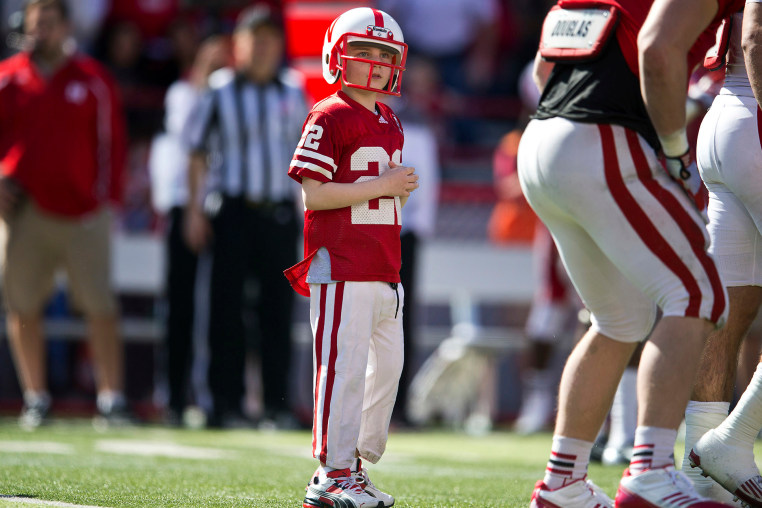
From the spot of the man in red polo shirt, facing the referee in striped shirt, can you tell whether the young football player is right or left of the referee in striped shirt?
right

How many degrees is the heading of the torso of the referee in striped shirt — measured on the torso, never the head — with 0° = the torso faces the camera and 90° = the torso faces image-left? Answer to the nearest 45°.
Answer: approximately 0°

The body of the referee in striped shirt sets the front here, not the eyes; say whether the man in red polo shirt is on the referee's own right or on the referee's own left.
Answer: on the referee's own right

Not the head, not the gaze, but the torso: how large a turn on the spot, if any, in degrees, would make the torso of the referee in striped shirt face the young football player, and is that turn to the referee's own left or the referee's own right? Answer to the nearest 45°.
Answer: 0° — they already face them

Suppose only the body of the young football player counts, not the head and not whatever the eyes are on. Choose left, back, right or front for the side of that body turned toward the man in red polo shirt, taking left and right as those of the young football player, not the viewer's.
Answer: back

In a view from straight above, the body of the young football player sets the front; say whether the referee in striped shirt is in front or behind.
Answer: behind

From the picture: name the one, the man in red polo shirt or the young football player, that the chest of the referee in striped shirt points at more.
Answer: the young football player

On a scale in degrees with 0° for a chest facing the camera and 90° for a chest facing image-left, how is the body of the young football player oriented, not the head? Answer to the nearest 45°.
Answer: approximately 315°
